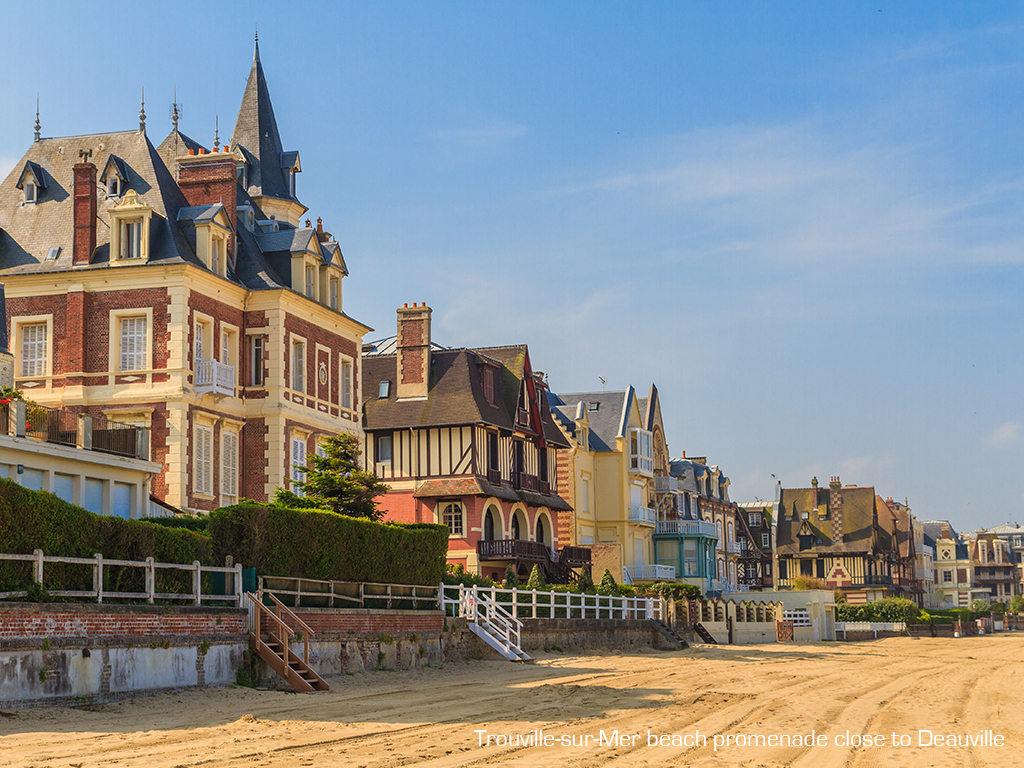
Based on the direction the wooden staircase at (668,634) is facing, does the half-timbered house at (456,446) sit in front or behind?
behind

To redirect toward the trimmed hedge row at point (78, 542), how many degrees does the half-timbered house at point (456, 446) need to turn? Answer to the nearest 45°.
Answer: approximately 45° to its right

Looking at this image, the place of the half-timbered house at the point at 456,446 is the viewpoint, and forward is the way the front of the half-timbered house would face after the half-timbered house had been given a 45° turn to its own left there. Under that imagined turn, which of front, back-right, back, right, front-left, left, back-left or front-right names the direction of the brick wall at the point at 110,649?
right

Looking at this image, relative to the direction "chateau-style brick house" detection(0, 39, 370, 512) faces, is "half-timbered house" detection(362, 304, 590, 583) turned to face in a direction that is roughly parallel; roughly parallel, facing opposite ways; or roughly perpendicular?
roughly parallel

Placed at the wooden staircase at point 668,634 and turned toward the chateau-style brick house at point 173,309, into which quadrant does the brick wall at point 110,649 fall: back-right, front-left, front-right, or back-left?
front-left

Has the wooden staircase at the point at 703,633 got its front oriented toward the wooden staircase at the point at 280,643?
no

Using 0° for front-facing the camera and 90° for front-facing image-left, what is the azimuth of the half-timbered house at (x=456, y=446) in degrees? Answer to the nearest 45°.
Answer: approximately 315°

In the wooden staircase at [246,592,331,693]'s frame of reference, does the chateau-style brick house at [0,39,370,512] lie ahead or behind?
behind

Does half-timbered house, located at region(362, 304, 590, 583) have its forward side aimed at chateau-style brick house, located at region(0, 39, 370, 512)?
no

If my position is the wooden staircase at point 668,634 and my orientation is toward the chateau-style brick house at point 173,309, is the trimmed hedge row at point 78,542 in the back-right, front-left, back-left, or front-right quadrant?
front-left

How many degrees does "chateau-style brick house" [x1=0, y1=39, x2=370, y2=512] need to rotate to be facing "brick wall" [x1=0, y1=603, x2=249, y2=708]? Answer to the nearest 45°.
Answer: approximately 45° to its right

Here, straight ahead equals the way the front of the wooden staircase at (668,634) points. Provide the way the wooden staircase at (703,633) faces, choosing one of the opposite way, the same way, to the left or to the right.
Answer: the same way

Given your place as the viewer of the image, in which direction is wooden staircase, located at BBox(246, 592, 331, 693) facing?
facing the viewer and to the right of the viewer

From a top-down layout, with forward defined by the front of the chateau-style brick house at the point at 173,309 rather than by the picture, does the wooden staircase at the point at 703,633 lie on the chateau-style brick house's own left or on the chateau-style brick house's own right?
on the chateau-style brick house's own left

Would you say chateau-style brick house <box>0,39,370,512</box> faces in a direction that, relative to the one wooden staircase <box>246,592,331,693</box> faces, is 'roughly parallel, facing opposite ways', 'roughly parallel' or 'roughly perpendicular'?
roughly parallel
